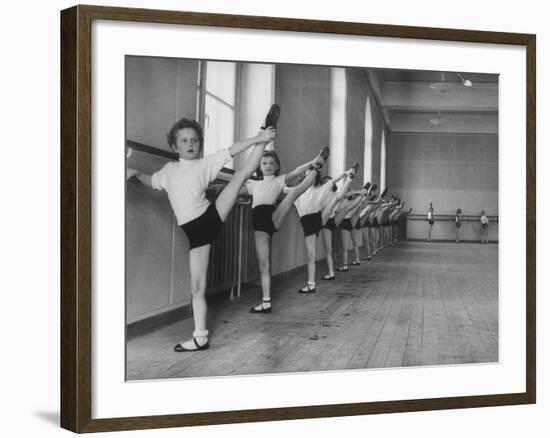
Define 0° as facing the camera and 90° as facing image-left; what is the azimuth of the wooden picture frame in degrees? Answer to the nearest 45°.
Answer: approximately 315°
